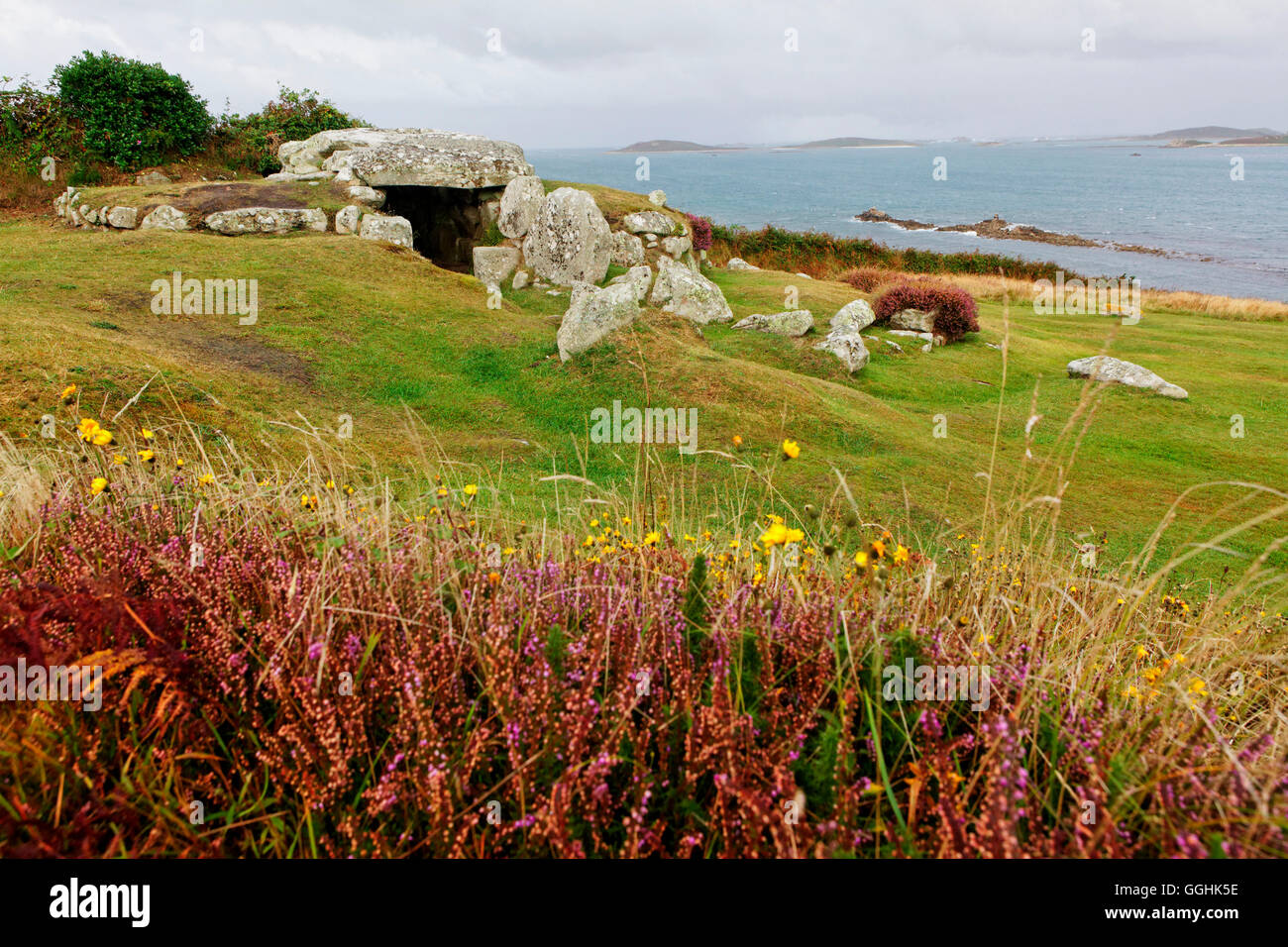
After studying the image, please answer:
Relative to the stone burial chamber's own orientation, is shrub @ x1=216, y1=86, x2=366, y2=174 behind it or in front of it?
behind

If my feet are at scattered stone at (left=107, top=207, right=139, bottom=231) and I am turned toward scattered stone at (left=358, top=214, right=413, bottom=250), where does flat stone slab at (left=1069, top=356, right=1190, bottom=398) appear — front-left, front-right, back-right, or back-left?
front-right

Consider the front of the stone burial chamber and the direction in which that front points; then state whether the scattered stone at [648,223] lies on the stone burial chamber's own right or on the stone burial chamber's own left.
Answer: on the stone burial chamber's own left

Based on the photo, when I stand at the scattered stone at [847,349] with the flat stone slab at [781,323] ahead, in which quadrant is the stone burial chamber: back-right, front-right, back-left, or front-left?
front-left

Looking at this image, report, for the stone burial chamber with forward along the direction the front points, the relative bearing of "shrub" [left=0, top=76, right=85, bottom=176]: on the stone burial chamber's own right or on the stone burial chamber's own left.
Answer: on the stone burial chamber's own right

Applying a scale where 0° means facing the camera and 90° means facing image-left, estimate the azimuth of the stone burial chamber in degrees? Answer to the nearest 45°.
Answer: approximately 0°

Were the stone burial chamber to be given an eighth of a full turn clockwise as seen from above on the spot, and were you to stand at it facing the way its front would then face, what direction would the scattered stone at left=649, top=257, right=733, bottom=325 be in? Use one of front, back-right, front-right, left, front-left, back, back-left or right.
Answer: left
